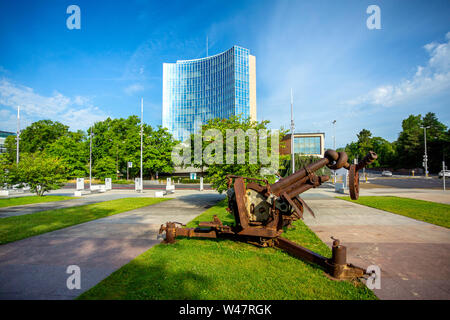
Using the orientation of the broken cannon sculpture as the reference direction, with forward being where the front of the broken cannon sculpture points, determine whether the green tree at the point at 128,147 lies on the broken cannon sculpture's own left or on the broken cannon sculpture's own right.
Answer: on the broken cannon sculpture's own left

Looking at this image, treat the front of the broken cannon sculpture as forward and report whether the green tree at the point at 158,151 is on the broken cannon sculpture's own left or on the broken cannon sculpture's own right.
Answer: on the broken cannon sculpture's own left

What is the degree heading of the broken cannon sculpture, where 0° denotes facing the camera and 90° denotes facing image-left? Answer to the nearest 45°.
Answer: approximately 270°

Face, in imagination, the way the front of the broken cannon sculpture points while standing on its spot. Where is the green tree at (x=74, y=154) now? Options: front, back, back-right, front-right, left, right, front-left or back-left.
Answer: back-left

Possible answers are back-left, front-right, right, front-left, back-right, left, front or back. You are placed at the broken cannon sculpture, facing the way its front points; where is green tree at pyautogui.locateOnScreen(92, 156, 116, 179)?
back-left

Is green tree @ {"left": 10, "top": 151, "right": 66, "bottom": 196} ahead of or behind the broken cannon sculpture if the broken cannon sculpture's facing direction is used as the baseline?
behind
